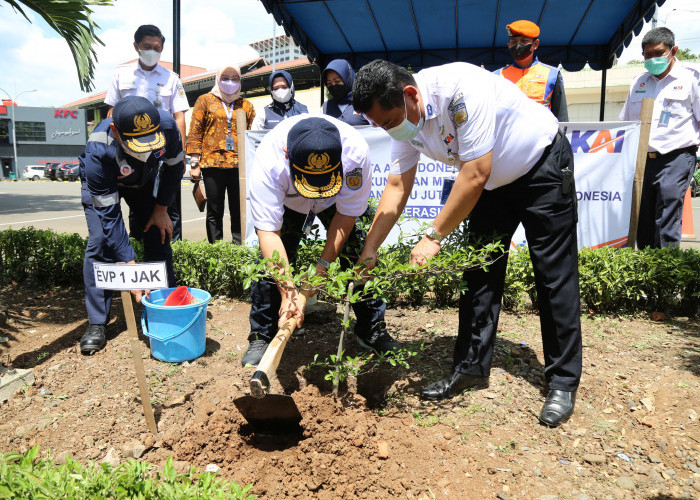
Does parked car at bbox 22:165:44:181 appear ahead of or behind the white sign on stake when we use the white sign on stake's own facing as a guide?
behind

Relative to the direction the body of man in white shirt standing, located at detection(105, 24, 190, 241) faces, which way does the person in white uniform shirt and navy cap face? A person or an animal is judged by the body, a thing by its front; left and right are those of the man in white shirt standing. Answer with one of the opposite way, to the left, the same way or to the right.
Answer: the same way

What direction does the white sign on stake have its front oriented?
toward the camera

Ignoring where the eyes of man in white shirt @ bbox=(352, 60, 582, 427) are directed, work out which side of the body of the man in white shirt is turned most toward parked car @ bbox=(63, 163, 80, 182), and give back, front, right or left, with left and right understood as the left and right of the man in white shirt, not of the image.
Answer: right

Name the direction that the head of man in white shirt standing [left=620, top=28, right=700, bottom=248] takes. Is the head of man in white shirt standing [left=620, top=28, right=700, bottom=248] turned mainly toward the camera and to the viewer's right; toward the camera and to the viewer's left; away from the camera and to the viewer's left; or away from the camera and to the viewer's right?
toward the camera and to the viewer's left

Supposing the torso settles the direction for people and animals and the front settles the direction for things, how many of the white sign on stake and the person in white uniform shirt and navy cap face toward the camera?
2

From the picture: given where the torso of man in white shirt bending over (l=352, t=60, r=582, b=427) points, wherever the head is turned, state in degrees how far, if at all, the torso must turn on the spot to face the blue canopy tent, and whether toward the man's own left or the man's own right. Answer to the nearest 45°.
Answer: approximately 135° to the man's own right

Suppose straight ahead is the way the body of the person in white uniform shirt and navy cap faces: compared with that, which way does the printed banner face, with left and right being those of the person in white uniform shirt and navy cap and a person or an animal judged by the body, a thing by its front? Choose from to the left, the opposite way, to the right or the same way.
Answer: the same way

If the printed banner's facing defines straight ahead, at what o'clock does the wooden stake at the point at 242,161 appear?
The wooden stake is roughly at 3 o'clock from the printed banner.

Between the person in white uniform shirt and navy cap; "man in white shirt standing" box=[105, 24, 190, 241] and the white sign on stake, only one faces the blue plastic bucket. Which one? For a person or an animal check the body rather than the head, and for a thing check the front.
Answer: the man in white shirt standing

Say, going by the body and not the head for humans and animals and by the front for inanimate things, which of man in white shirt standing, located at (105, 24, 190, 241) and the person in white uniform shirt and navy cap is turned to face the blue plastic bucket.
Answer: the man in white shirt standing

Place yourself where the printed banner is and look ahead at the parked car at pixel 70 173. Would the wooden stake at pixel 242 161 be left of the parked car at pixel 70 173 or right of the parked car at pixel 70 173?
left

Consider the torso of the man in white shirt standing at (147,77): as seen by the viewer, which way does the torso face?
toward the camera

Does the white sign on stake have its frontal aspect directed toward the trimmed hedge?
no

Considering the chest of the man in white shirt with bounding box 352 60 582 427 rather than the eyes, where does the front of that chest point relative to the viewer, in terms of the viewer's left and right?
facing the viewer and to the left of the viewer

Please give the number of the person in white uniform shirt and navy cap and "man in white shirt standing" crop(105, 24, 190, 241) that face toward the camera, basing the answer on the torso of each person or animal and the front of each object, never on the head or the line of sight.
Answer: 2

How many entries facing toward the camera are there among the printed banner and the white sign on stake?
2

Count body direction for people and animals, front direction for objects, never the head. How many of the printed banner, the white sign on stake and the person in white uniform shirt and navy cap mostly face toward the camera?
3

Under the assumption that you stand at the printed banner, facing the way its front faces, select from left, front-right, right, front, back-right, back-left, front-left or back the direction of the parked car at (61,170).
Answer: back-right
